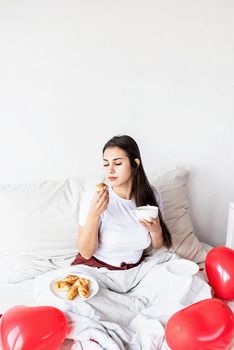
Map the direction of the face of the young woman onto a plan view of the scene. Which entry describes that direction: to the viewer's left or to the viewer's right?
to the viewer's left

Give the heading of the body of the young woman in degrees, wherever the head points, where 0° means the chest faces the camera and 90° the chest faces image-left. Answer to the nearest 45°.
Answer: approximately 0°
